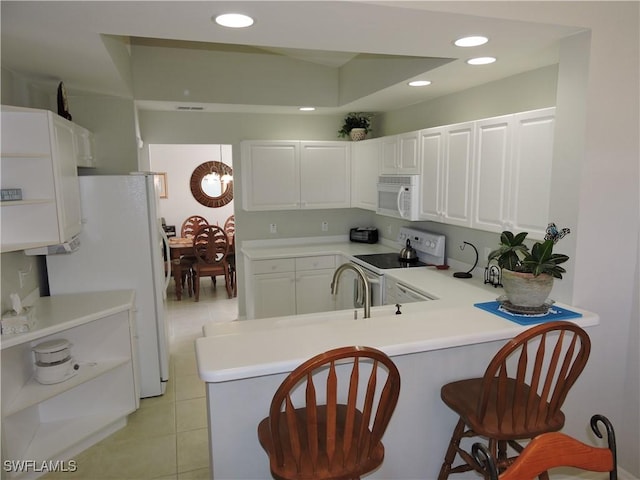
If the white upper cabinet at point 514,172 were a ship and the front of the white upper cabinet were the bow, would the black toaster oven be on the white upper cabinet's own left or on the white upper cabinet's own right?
on the white upper cabinet's own right

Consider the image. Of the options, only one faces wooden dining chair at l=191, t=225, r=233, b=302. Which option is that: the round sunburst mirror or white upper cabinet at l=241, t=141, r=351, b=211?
the round sunburst mirror

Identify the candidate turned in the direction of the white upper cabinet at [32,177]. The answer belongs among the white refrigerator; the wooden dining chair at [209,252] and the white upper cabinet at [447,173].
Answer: the white upper cabinet at [447,173]

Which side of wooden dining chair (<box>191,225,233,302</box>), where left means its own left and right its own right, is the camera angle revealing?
back

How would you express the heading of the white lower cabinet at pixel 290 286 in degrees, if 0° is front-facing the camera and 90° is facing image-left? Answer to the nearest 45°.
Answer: approximately 0°

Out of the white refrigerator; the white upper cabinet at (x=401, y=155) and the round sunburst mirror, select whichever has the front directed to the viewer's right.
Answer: the white refrigerator

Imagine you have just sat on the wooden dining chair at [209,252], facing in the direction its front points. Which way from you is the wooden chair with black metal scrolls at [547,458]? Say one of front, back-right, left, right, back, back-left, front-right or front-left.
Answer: back

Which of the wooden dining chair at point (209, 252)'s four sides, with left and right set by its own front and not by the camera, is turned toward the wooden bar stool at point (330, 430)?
back

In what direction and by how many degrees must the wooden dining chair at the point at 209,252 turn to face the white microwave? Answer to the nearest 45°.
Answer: approximately 135° to its right

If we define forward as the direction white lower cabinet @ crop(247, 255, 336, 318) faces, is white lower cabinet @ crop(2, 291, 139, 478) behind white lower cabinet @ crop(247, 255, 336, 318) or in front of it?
in front

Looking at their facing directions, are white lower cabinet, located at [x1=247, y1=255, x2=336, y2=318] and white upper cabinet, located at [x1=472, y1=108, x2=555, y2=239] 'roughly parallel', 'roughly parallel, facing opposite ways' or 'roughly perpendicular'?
roughly perpendicular

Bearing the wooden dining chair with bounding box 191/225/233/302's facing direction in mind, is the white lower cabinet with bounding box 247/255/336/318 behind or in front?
behind

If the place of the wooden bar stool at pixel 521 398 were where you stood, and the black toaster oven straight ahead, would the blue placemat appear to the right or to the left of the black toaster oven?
right

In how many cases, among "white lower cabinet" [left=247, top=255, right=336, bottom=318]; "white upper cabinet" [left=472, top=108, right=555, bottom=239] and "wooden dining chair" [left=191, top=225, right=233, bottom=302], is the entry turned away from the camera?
1

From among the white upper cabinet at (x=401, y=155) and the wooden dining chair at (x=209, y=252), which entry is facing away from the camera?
the wooden dining chair

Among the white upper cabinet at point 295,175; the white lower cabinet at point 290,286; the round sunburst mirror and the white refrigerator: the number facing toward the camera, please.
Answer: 3
